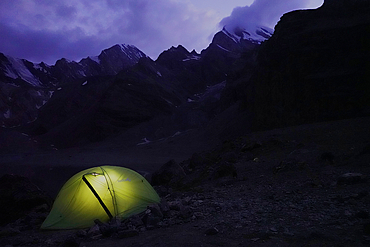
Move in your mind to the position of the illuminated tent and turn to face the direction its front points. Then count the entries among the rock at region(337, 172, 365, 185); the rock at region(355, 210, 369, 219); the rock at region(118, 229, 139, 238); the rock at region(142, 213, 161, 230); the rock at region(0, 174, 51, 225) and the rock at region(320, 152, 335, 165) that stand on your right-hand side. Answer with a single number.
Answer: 1

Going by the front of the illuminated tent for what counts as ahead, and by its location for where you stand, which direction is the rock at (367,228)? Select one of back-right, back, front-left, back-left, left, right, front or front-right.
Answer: left

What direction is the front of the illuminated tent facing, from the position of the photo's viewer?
facing the viewer and to the left of the viewer

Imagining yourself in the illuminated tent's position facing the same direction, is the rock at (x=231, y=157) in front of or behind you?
behind

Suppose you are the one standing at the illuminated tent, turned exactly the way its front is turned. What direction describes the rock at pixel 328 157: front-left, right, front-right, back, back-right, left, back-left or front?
back-left

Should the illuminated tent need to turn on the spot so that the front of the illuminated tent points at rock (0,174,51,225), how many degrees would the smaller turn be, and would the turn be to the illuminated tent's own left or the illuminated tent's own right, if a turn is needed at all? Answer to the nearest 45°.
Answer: approximately 90° to the illuminated tent's own right

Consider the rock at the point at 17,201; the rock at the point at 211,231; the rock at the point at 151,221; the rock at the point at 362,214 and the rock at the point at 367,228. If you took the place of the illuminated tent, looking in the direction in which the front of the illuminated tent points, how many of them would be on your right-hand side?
1

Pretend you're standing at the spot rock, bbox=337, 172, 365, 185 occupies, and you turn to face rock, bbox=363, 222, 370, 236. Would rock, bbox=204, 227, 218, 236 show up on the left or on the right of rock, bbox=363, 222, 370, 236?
right

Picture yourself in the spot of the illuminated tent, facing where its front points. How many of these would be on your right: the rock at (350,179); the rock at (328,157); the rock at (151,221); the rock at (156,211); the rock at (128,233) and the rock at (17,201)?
1

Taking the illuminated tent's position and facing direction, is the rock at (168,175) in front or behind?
behind

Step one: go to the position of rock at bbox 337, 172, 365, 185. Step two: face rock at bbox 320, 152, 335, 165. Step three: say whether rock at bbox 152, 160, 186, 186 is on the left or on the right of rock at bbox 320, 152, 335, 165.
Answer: left

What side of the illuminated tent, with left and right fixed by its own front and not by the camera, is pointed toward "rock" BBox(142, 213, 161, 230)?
left

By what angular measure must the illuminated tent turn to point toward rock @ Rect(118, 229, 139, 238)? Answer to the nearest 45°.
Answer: approximately 45° to its left

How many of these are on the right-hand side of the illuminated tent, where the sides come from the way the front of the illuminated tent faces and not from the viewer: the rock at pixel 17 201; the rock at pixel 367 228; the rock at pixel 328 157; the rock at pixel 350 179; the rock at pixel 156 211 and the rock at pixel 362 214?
1

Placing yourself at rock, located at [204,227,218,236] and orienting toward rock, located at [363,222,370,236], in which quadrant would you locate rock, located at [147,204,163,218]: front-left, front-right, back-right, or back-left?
back-left
